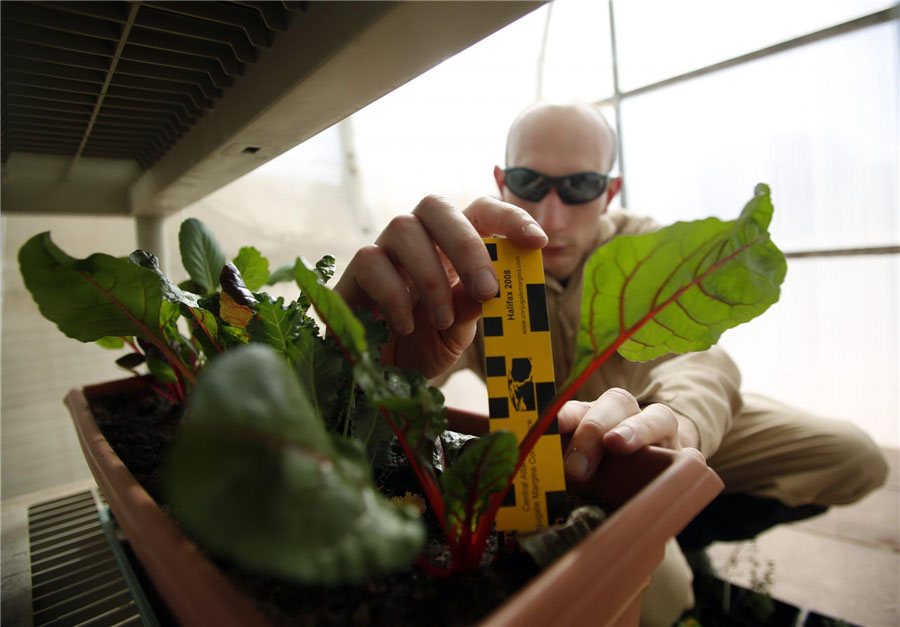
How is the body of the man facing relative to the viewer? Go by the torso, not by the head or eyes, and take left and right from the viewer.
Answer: facing the viewer

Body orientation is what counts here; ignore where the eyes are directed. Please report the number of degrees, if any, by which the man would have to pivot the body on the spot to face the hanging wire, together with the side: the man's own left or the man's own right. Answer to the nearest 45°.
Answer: approximately 180°

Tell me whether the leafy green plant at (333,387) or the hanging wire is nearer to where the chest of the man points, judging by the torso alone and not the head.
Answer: the leafy green plant

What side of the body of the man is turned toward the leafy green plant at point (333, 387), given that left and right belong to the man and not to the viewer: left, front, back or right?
front

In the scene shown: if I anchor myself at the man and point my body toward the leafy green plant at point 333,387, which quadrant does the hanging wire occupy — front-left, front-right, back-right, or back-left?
back-right
